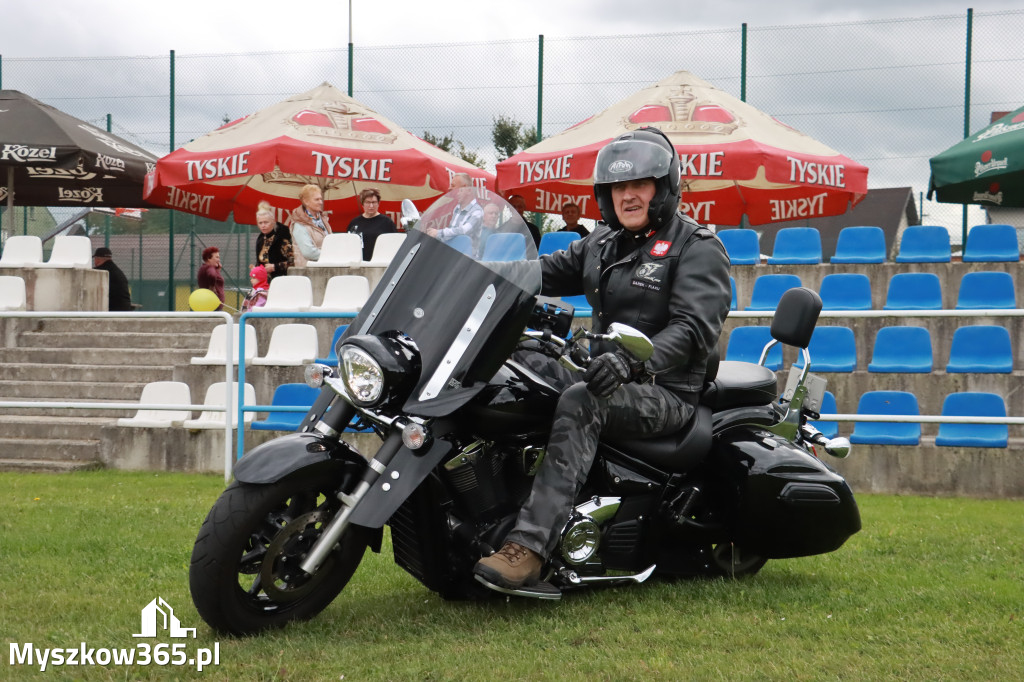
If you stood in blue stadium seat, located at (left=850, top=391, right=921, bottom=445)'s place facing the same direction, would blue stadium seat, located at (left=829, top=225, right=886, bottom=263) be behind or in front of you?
behind

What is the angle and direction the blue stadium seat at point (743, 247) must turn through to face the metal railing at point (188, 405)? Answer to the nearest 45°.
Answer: approximately 45° to its right

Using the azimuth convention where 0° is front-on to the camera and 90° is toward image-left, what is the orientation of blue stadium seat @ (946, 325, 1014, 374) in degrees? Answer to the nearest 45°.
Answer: approximately 0°

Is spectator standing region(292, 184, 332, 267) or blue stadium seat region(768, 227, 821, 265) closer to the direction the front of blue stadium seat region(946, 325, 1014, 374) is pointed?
the spectator standing

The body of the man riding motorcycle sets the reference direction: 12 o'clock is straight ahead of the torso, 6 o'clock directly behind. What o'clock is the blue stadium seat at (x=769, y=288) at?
The blue stadium seat is roughly at 5 o'clock from the man riding motorcycle.

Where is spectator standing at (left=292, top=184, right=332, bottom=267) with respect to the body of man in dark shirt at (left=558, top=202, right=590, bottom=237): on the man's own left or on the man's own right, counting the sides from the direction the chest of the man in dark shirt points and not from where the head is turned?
on the man's own right

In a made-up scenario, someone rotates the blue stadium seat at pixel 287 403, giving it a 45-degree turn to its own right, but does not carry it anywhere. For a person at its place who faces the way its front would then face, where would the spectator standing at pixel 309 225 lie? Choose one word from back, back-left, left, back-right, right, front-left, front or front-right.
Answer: right

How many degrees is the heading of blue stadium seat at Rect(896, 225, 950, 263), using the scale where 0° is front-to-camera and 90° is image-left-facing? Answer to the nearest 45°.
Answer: approximately 0°

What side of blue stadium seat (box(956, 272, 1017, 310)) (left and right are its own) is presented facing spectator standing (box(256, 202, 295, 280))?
right
